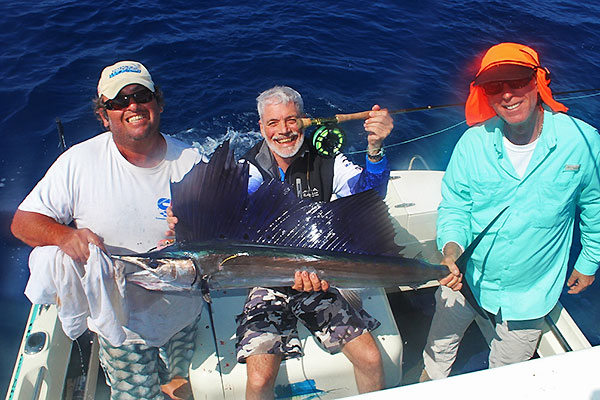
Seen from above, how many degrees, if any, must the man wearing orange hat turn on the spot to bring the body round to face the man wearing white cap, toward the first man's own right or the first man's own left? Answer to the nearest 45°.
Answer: approximately 45° to the first man's own right

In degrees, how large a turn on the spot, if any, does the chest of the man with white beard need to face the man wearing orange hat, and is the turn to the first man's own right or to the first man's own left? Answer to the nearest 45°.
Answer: approximately 90° to the first man's own left

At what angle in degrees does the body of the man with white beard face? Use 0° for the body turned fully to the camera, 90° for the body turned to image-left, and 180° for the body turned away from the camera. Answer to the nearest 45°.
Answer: approximately 0°

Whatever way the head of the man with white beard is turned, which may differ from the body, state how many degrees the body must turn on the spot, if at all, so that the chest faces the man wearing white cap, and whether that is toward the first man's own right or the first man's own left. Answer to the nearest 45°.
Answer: approximately 45° to the first man's own right

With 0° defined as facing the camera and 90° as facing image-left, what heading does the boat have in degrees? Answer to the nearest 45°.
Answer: approximately 0°

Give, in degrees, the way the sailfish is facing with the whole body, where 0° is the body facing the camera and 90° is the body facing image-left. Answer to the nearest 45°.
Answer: approximately 90°
